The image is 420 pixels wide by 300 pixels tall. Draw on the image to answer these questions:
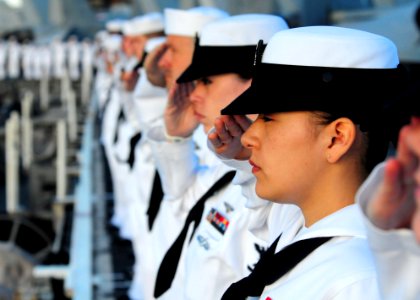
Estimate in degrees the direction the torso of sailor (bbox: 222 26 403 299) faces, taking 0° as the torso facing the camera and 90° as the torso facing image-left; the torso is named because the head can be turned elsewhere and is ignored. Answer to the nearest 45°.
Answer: approximately 90°

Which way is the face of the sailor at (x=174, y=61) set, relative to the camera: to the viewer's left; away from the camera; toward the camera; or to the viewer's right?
to the viewer's left

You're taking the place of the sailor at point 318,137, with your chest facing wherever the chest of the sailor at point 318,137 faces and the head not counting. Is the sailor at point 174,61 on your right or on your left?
on your right

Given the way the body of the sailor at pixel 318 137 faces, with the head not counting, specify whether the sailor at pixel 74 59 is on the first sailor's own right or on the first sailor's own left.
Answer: on the first sailor's own right

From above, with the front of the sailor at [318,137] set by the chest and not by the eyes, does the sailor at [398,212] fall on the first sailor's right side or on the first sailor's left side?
on the first sailor's left side

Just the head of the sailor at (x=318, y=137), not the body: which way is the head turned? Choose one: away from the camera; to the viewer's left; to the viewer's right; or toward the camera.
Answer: to the viewer's left
